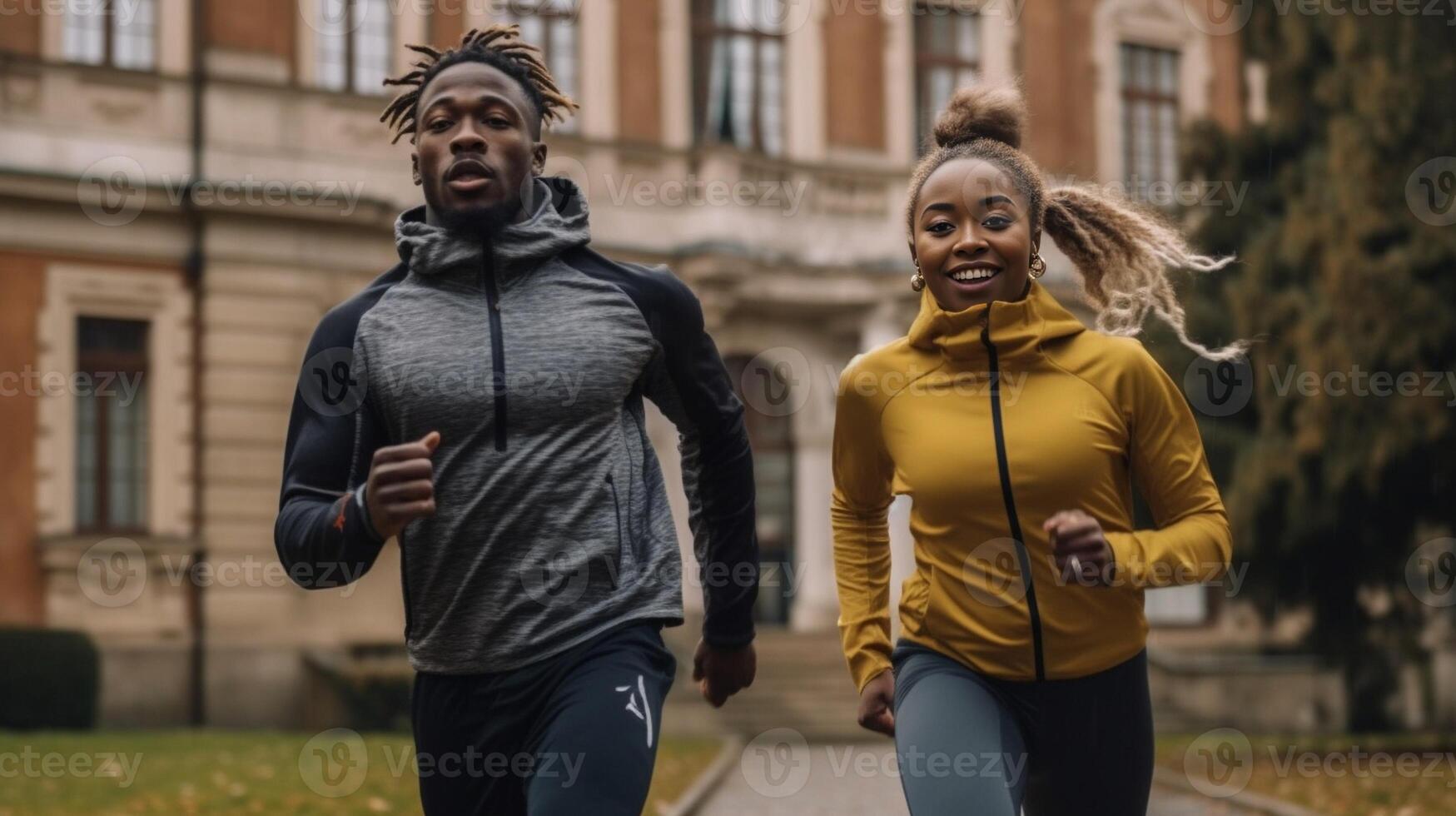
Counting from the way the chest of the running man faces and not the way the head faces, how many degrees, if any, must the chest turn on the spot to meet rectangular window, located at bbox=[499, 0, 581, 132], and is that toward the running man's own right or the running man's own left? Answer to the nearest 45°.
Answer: approximately 180°

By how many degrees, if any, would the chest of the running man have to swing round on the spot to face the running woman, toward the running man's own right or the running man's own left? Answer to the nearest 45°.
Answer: approximately 90° to the running man's own left

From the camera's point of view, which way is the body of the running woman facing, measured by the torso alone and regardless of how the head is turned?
toward the camera

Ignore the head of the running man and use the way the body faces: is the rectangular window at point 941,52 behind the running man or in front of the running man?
behind

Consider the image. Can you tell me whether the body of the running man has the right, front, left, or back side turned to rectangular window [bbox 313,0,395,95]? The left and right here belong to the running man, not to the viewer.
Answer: back

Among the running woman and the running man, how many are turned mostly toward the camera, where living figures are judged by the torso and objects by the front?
2

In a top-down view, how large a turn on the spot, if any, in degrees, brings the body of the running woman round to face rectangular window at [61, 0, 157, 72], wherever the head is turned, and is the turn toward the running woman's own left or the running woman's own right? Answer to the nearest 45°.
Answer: approximately 135° to the running woman's own right
